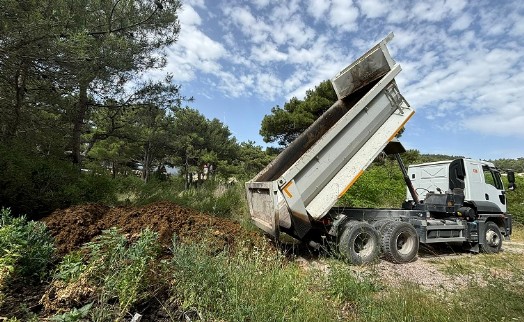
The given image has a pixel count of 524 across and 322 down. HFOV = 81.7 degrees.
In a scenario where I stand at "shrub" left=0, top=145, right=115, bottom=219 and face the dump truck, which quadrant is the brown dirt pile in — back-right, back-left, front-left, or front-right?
front-right

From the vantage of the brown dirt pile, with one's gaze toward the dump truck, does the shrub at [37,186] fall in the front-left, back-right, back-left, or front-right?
back-left

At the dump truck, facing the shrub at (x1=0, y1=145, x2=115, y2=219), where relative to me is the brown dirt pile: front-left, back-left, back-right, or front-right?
front-left

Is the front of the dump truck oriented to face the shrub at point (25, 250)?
no

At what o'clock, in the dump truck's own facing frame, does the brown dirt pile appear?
The brown dirt pile is roughly at 6 o'clock from the dump truck.

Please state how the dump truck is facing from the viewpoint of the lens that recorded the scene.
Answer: facing away from the viewer and to the right of the viewer

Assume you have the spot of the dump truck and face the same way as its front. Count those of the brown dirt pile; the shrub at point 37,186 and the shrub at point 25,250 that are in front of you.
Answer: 0

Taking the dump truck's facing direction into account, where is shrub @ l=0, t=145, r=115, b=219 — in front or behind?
behind

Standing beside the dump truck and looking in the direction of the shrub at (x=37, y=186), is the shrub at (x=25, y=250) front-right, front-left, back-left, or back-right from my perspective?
front-left
